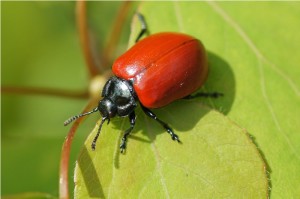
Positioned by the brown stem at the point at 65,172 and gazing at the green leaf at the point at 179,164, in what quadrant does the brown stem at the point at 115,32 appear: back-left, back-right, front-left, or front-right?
front-left

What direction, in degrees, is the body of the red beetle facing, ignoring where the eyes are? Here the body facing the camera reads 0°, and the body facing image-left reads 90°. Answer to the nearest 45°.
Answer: approximately 45°

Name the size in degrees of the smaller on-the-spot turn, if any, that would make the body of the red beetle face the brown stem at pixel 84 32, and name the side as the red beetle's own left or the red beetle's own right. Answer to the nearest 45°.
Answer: approximately 90° to the red beetle's own right

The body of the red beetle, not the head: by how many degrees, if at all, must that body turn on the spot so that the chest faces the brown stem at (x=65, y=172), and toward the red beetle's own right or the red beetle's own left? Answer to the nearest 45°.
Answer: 0° — it already faces it

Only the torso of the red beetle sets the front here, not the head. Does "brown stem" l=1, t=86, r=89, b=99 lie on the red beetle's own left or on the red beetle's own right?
on the red beetle's own right

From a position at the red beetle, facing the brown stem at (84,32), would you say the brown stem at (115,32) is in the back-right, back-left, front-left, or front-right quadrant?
front-right

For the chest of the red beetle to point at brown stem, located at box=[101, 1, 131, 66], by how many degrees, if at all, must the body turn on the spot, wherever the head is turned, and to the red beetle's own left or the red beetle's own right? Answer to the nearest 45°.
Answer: approximately 135° to the red beetle's own right

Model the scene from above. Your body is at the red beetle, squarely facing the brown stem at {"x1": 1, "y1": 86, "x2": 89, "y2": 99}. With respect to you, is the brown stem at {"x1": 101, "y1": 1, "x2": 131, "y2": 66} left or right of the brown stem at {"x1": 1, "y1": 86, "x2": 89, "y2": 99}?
right
